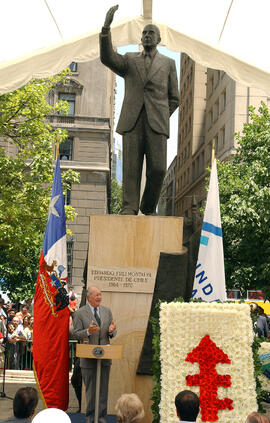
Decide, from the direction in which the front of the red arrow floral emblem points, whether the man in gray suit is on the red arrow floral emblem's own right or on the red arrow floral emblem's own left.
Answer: on the red arrow floral emblem's own right

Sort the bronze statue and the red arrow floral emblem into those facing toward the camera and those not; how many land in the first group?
2

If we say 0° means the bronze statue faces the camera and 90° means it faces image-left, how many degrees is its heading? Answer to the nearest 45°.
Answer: approximately 0°

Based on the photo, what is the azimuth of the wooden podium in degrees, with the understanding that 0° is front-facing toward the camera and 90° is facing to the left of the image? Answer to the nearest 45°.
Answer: approximately 0°

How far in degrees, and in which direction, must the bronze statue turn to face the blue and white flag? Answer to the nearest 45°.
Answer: approximately 135° to its left

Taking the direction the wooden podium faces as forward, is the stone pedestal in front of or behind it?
behind

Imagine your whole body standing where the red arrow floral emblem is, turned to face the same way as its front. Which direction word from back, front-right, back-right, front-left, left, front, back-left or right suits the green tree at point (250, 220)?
back

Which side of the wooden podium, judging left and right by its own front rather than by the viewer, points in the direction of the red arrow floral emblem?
left
